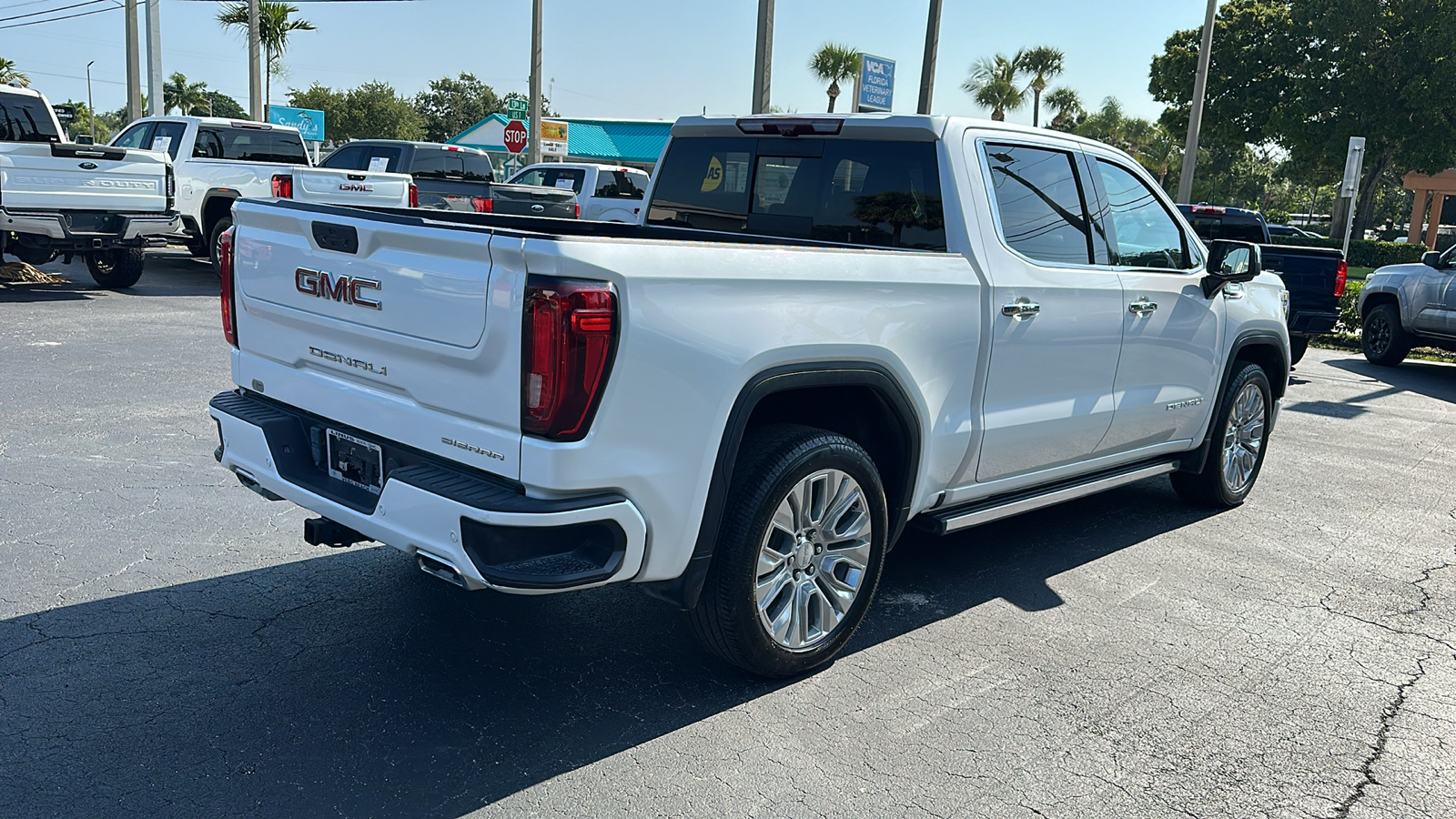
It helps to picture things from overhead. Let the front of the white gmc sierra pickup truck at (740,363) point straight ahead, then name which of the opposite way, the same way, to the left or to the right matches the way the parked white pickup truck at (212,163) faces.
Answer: to the left

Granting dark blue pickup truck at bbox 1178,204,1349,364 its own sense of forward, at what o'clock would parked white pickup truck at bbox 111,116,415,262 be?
The parked white pickup truck is roughly at 10 o'clock from the dark blue pickup truck.

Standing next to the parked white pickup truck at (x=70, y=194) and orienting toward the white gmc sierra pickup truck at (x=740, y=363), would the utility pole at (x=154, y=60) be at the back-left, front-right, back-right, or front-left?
back-left

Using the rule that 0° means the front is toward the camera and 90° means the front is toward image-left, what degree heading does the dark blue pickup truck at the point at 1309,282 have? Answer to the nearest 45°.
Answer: approximately 135°

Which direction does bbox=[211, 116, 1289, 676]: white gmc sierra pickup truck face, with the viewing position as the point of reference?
facing away from the viewer and to the right of the viewer

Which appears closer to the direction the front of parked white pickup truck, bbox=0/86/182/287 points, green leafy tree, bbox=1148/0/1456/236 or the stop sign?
the stop sign

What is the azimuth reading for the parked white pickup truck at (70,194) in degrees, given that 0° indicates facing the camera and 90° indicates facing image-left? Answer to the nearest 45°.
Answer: approximately 135°

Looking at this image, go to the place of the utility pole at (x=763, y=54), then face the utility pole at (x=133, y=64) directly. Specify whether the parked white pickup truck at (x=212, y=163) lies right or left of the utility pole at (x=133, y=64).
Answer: left

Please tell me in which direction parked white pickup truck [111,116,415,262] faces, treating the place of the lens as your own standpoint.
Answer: facing away from the viewer and to the left of the viewer

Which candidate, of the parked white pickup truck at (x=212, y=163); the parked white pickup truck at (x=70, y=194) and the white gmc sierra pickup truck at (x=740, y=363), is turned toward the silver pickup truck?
the white gmc sierra pickup truck
